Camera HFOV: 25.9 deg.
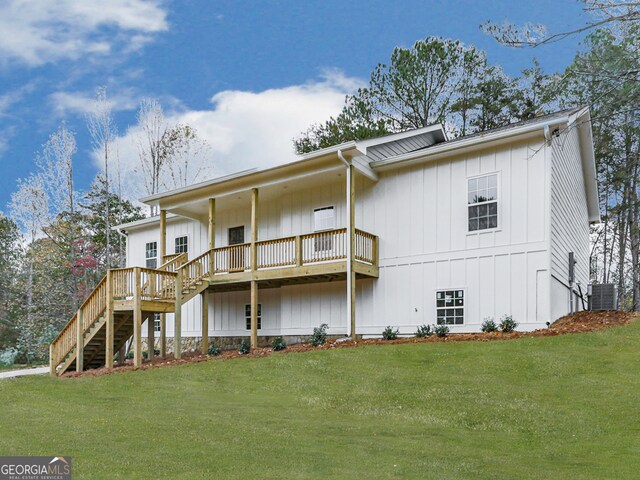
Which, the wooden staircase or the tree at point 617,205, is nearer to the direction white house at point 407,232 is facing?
the wooden staircase

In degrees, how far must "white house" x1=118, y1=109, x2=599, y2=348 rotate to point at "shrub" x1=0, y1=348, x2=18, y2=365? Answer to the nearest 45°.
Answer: approximately 90° to its right

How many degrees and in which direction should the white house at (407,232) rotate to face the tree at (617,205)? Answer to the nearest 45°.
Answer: approximately 180°

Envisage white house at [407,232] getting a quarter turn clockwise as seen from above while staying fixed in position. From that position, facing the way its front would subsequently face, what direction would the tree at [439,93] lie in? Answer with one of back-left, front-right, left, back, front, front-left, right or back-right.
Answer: front-right

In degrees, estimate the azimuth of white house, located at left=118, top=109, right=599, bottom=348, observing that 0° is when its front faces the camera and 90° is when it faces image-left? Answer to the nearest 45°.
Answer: approximately 45°
